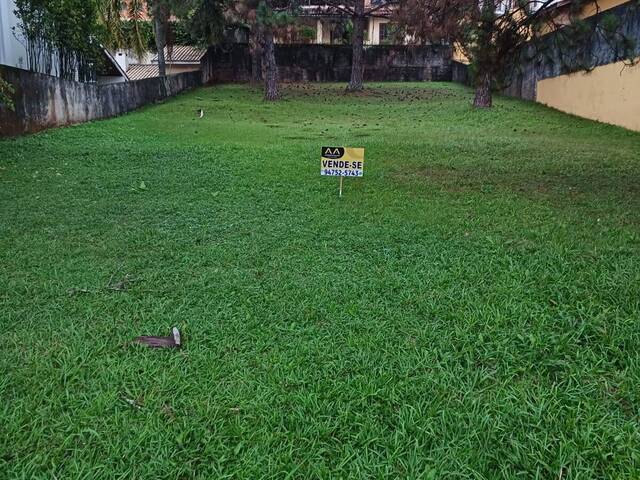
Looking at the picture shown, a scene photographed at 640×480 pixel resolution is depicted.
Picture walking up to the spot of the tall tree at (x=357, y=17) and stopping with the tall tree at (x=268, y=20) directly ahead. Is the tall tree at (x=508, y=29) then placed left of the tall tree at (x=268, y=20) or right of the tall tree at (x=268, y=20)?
left

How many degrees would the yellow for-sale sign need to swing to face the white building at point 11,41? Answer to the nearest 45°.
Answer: approximately 135° to its right

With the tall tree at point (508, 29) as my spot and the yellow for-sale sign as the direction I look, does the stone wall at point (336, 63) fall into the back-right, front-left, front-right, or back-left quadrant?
back-right

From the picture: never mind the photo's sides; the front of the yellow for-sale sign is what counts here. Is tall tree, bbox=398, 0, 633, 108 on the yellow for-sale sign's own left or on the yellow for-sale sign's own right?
on the yellow for-sale sign's own left

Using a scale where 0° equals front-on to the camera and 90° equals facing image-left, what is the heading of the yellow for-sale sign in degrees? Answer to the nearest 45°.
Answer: approximately 0°

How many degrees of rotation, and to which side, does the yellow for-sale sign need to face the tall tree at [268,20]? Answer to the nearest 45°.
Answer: approximately 180°

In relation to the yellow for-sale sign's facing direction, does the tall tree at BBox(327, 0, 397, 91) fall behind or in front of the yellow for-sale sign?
behind

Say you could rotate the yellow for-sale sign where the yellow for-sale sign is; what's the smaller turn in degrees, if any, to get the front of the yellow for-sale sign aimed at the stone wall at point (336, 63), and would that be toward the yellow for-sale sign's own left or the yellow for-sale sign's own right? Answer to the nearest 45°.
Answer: approximately 180°

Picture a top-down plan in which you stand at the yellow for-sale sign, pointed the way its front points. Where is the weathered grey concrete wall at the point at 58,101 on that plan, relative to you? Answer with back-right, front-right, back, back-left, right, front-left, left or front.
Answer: back-right

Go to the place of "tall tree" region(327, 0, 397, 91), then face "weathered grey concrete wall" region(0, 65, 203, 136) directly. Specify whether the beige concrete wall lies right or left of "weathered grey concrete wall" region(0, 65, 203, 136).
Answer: left

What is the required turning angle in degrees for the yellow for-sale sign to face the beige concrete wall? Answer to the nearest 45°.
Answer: approximately 135° to its left
